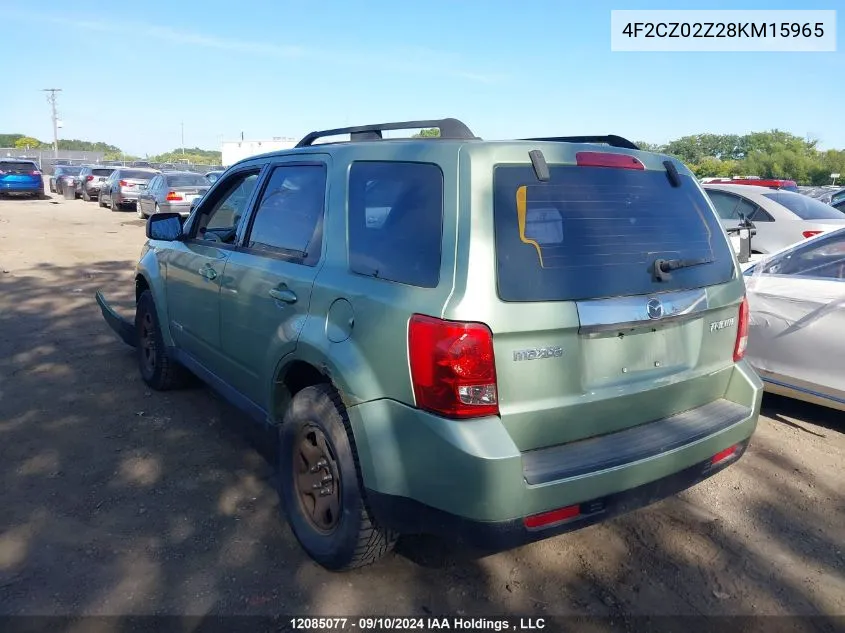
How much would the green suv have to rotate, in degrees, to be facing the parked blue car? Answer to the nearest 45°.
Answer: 0° — it already faces it

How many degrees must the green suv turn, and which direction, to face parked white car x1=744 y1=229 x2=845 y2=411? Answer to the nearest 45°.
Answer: approximately 90° to its right

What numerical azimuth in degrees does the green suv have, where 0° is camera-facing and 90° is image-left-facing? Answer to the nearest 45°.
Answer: approximately 135°

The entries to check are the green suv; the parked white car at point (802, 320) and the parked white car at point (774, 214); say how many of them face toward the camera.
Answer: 0

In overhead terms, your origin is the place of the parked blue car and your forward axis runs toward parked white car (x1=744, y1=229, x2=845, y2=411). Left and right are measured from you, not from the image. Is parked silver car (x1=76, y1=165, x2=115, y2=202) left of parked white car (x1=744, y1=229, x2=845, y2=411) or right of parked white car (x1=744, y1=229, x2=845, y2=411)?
left

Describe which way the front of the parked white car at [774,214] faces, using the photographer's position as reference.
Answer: facing away from the viewer and to the left of the viewer

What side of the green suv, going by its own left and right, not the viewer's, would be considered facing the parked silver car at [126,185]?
front

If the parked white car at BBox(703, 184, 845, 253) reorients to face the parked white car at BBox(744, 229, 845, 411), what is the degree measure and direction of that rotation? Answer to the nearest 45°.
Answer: approximately 135° to its left
